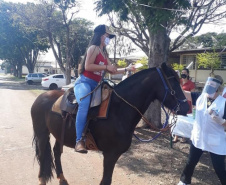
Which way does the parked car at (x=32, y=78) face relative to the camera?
to the viewer's right

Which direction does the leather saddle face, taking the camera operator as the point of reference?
facing to the right of the viewer

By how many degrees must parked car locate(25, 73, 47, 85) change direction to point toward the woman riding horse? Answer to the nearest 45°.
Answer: approximately 90° to its right

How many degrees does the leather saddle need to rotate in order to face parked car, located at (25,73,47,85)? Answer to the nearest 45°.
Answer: approximately 90° to its left

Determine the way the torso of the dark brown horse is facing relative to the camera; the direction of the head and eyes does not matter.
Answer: to the viewer's right

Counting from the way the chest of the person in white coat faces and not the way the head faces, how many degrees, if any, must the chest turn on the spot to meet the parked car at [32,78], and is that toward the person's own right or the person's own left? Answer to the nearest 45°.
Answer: approximately 90° to the person's own right

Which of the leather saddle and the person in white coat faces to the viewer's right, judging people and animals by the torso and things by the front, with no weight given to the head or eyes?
the leather saddle

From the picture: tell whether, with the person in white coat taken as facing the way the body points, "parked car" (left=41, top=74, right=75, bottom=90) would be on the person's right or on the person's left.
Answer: on the person's right
